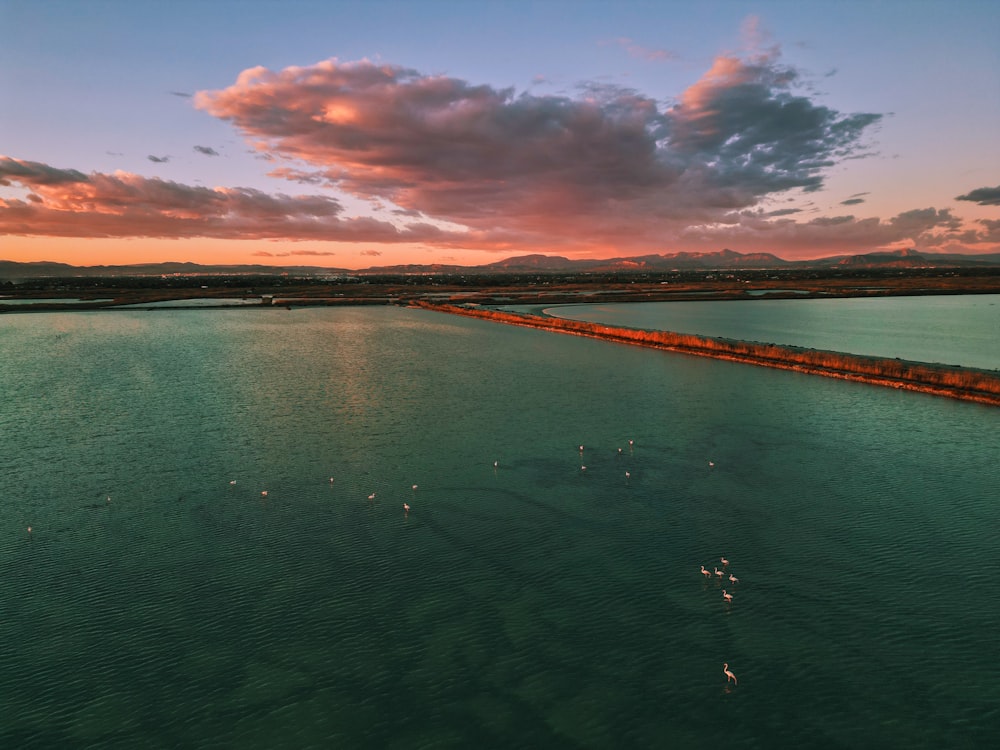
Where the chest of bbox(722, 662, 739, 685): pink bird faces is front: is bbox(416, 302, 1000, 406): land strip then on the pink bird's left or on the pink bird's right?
on the pink bird's right
